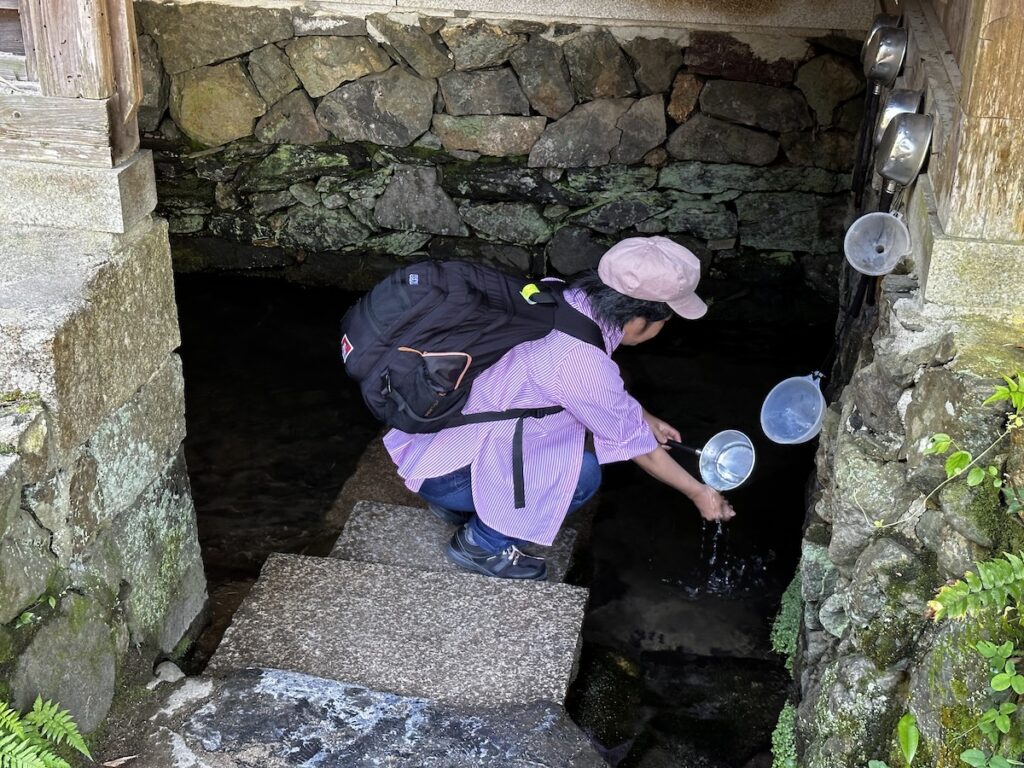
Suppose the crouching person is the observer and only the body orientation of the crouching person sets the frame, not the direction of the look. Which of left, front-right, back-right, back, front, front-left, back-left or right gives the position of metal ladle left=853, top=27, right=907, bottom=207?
front-left

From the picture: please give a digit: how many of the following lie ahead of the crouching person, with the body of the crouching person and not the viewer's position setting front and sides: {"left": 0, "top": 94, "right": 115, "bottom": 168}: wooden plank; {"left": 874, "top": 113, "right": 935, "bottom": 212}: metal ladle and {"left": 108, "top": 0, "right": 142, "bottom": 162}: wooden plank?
1

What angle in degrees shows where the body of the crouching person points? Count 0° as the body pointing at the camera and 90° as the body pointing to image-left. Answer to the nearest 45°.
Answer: approximately 270°

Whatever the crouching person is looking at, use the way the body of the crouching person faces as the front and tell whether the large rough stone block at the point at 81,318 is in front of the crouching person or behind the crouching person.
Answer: behind

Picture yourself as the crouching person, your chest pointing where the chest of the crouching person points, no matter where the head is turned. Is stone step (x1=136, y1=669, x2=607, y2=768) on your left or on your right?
on your right

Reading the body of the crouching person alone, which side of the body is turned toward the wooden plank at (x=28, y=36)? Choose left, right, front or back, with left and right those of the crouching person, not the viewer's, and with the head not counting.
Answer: back

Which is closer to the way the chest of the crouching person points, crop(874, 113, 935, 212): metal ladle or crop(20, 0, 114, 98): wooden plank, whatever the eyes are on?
the metal ladle

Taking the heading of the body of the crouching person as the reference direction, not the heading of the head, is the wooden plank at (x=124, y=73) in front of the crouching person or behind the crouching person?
behind

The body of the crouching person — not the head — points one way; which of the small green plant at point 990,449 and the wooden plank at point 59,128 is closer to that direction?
the small green plant

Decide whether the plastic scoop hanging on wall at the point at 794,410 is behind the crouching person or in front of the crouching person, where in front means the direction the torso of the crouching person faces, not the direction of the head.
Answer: in front

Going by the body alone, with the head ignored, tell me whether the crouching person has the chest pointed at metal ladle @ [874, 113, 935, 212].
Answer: yes

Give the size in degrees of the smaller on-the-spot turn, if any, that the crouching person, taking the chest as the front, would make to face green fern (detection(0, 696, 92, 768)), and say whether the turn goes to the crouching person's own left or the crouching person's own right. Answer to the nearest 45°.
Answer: approximately 135° to the crouching person's own right

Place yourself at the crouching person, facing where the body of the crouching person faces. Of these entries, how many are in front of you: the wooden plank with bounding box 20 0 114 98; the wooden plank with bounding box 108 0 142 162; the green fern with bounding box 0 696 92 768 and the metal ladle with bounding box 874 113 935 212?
1

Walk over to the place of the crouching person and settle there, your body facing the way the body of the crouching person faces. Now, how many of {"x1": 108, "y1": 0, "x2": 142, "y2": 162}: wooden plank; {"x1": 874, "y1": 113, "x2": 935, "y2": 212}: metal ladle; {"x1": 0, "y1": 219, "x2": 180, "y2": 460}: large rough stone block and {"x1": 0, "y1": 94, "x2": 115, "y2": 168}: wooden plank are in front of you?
1

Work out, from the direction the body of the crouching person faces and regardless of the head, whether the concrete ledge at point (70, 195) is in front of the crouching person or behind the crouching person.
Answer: behind

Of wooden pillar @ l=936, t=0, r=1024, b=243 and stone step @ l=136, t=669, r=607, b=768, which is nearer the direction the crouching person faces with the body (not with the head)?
the wooden pillar

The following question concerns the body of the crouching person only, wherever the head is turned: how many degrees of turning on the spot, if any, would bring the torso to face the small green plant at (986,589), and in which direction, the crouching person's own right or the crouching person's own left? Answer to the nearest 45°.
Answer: approximately 45° to the crouching person's own right
